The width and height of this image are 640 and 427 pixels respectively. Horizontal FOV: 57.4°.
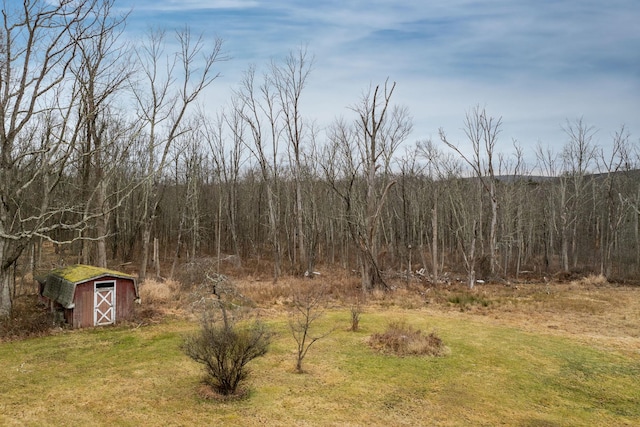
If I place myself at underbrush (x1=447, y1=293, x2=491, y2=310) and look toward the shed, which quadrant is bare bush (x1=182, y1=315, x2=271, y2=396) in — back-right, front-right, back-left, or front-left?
front-left

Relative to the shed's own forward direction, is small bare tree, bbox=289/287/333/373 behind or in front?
in front

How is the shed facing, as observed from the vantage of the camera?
facing the viewer and to the right of the viewer

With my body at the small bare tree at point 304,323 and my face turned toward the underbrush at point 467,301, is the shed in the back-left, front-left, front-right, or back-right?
back-left

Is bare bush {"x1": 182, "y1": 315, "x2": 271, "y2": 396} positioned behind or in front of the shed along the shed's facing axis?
in front

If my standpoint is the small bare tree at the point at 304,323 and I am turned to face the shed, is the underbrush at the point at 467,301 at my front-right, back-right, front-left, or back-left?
back-right

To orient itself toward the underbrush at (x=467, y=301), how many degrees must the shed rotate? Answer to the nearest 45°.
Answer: approximately 45° to its left

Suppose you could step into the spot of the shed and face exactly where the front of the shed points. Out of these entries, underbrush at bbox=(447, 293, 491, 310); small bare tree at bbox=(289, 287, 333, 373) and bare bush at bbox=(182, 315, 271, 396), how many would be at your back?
0
